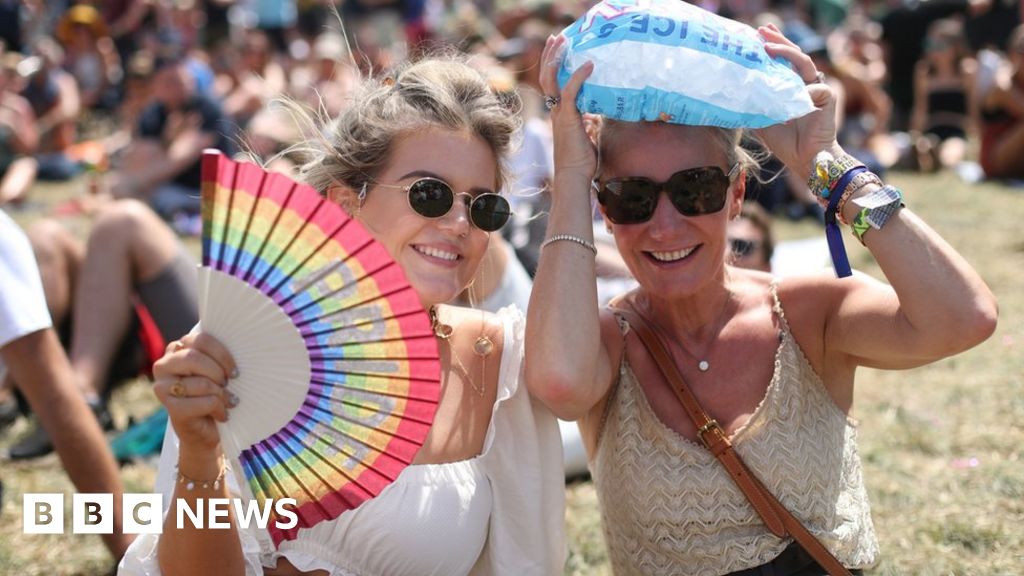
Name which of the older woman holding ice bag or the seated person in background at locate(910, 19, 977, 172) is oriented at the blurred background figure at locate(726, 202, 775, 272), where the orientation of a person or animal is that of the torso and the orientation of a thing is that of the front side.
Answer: the seated person in background

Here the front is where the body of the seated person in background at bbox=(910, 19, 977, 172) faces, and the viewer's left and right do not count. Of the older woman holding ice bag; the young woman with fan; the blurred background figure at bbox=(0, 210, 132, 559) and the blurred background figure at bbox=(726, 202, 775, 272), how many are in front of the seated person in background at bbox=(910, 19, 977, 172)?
4

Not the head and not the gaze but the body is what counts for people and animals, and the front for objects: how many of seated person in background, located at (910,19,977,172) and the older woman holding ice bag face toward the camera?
2

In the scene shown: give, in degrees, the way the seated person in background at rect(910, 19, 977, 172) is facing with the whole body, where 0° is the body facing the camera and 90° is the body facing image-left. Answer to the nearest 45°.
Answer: approximately 0°

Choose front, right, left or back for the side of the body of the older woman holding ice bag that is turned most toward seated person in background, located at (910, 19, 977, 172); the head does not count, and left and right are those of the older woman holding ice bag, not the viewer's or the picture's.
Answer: back

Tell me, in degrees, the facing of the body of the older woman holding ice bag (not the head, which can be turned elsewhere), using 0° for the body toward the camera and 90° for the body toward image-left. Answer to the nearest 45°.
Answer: approximately 0°

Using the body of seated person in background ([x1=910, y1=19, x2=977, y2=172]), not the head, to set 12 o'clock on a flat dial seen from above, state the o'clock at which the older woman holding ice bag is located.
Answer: The older woman holding ice bag is roughly at 12 o'clock from the seated person in background.

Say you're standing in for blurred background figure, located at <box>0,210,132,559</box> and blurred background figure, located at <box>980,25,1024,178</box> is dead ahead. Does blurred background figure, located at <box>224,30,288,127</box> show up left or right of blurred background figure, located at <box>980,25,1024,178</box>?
left

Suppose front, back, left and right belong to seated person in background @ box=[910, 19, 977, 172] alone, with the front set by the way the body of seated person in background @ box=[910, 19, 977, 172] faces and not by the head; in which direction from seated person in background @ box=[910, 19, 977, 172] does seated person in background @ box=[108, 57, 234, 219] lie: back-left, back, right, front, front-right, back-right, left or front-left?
front-right

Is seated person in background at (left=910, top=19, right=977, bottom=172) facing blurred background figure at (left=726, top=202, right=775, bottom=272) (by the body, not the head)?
yes

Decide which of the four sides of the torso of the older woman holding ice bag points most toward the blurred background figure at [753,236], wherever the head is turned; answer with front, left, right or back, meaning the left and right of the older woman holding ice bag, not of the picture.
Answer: back
